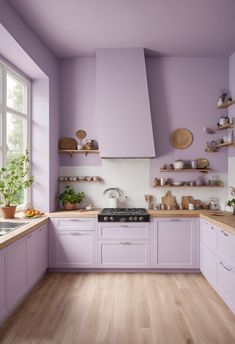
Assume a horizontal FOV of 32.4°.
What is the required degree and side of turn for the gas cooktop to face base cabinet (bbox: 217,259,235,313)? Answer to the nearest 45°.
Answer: approximately 45° to its left

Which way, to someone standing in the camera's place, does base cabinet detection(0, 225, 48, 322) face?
facing the viewer and to the right of the viewer

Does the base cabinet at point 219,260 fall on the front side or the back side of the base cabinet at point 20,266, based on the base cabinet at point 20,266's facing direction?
on the front side

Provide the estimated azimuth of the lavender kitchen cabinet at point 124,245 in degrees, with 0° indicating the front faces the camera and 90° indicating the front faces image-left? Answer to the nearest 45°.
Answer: approximately 0°
